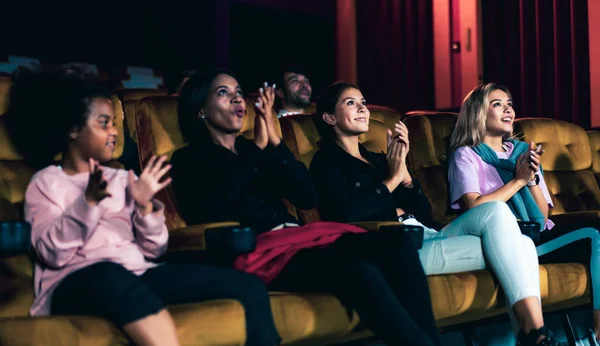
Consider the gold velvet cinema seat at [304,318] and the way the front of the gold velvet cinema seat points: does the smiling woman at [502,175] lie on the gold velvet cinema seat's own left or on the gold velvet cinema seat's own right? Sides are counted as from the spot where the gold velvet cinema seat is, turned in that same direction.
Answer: on the gold velvet cinema seat's own left

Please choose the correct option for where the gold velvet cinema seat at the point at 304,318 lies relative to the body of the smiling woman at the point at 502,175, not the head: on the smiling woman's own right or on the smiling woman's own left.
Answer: on the smiling woman's own right

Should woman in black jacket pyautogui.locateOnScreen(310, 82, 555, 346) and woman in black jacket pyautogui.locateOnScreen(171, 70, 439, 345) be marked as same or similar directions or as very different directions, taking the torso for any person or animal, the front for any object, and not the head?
same or similar directions

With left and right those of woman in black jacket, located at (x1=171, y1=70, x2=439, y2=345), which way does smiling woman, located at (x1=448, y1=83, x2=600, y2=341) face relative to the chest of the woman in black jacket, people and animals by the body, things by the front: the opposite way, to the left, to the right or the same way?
the same way

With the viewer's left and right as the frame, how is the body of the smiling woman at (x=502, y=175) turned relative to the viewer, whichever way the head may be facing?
facing the viewer and to the right of the viewer

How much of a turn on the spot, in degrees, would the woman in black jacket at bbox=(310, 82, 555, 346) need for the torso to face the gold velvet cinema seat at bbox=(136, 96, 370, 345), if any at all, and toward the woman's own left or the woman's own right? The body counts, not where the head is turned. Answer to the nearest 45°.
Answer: approximately 45° to the woman's own right

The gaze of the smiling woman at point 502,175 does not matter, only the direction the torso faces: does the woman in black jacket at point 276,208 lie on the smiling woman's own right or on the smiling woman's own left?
on the smiling woman's own right

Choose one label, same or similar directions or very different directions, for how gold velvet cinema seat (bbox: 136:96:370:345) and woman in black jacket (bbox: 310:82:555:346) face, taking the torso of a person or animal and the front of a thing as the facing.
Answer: same or similar directions

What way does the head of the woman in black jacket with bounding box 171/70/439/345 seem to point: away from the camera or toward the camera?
toward the camera

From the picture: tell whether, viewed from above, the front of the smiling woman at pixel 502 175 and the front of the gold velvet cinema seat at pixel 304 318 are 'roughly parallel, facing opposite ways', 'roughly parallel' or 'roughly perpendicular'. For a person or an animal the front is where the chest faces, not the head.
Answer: roughly parallel
